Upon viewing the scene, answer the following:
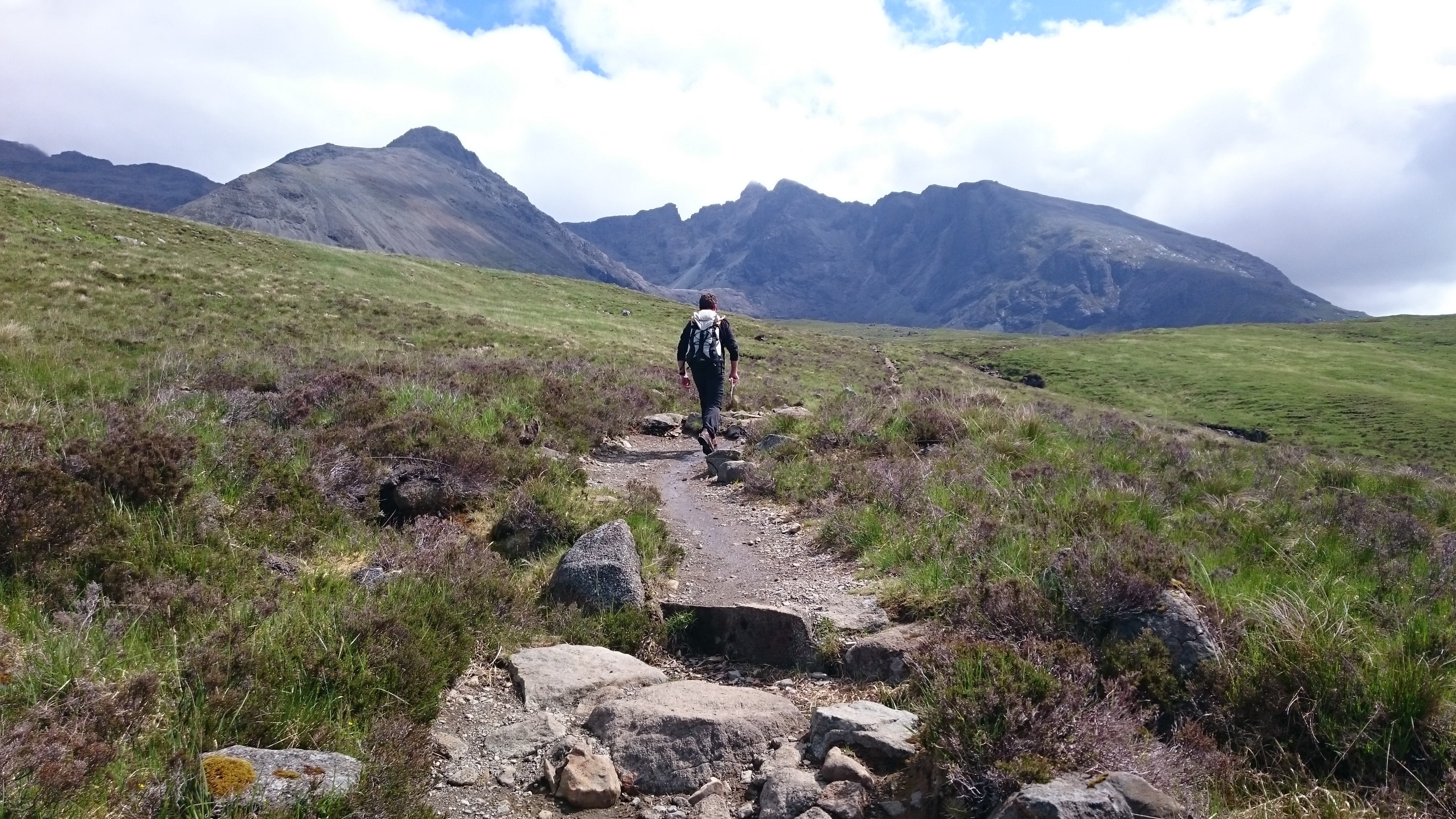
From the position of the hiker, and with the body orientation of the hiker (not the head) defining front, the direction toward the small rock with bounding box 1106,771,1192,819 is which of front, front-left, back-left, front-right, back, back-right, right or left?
back

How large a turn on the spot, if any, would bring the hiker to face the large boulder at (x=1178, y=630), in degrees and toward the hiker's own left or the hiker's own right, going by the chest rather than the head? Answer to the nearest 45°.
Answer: approximately 180°

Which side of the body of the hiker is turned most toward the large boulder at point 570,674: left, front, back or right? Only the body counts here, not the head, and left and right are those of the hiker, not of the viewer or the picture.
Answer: back

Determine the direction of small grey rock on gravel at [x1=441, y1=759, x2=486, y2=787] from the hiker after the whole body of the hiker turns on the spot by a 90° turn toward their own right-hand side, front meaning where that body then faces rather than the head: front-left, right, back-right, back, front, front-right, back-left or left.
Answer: right

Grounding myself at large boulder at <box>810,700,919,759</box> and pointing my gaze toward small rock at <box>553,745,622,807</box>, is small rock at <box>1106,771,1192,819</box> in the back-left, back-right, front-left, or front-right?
back-left

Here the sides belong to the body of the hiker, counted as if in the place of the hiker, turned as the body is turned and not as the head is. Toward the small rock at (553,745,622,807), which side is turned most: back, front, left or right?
back

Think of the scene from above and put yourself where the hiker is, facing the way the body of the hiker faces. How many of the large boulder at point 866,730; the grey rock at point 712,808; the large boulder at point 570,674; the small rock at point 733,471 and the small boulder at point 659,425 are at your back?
4

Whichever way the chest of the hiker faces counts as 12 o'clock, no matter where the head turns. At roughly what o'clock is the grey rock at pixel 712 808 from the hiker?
The grey rock is roughly at 6 o'clock from the hiker.

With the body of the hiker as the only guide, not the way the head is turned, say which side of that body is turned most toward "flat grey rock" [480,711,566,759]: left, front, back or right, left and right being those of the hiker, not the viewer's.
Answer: back

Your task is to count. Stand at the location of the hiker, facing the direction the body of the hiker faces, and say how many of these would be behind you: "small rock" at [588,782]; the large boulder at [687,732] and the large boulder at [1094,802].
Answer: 3

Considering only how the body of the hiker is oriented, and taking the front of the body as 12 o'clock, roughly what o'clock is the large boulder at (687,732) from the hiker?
The large boulder is roughly at 6 o'clock from the hiker.

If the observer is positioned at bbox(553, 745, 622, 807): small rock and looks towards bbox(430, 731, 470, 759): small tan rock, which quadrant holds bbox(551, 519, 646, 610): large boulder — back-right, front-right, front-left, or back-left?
front-right

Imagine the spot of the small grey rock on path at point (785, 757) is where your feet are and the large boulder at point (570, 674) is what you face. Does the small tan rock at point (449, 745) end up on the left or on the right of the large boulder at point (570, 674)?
left

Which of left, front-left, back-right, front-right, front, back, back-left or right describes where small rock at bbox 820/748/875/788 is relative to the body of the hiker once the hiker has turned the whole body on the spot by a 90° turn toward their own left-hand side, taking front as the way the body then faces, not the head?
left

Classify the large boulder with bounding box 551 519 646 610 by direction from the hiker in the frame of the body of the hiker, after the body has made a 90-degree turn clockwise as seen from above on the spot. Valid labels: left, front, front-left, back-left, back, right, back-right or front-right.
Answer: right

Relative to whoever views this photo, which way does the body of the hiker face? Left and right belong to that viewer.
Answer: facing away from the viewer

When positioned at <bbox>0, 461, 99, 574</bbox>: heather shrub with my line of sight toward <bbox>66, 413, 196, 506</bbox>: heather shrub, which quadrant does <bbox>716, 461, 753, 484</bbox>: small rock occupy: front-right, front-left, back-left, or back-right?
front-right

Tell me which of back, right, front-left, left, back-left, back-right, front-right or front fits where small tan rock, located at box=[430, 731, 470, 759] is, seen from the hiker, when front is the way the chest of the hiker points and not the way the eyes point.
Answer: back
